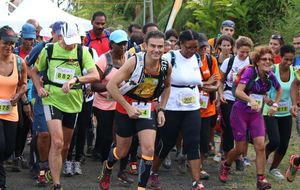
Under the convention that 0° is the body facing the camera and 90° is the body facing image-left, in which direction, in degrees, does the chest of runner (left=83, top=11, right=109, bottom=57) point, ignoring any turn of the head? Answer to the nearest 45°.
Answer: approximately 0°

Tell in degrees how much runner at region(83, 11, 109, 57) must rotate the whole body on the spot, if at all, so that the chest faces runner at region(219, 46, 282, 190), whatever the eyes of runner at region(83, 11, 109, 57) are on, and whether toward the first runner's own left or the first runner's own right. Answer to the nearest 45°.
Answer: approximately 45° to the first runner's own left

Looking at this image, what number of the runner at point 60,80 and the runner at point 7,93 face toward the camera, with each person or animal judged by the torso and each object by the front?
2

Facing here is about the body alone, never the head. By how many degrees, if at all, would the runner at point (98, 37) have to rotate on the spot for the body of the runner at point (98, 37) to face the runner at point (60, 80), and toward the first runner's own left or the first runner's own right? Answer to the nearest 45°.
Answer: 0° — they already face them
